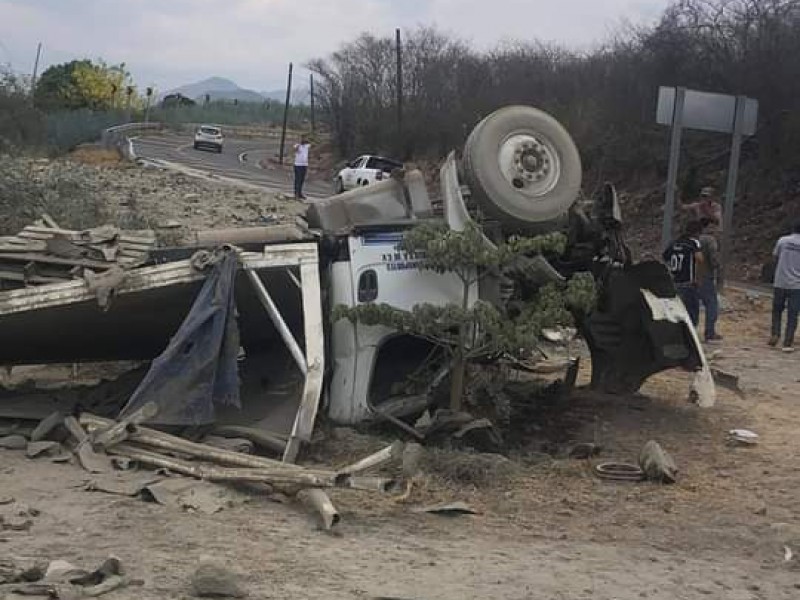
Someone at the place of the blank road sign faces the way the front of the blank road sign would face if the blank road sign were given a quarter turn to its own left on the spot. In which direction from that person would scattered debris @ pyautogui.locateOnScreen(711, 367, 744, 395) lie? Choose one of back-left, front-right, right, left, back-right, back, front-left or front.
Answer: left

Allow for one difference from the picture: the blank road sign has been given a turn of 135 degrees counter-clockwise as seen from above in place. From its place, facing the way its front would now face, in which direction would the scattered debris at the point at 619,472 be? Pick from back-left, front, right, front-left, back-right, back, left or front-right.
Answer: front-left

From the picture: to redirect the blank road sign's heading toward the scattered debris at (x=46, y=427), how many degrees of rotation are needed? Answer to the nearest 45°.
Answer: approximately 135° to its left

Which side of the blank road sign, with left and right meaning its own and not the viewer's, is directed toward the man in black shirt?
back

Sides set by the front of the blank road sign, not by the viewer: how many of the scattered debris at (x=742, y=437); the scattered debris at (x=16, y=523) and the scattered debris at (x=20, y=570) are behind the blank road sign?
3

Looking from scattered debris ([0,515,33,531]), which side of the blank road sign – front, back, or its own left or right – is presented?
back

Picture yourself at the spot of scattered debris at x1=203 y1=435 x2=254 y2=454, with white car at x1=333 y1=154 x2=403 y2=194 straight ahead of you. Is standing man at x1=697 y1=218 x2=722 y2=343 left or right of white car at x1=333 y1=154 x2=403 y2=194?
right

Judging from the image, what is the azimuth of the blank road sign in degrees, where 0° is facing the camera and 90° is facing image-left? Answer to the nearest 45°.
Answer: approximately 180°

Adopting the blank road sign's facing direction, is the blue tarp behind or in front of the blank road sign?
behind

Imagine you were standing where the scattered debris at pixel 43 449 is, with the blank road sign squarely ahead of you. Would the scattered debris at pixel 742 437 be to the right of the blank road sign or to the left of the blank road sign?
right
